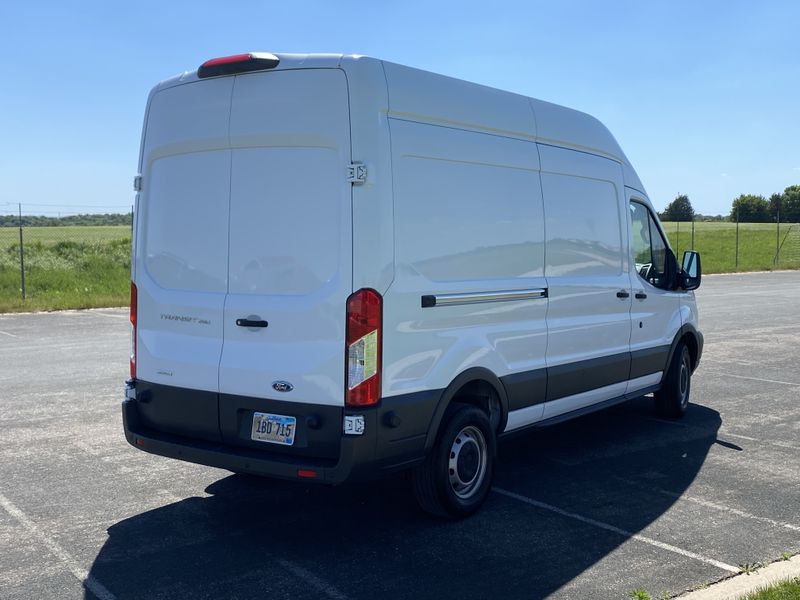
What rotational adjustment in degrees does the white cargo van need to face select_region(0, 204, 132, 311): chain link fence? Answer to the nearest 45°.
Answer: approximately 90° to its left

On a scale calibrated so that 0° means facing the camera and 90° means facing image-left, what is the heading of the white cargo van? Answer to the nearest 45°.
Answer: approximately 225°
